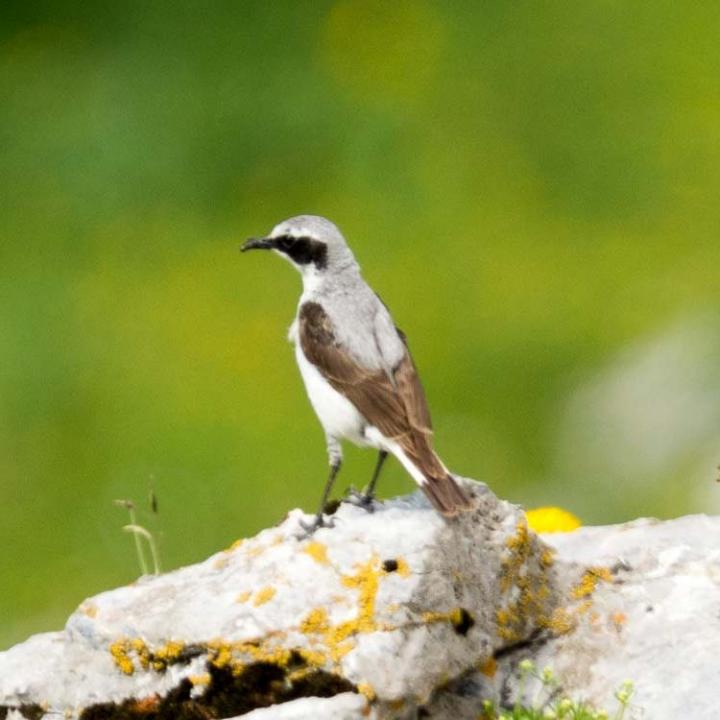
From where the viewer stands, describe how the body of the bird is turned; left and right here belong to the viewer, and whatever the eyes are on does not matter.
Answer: facing away from the viewer and to the left of the viewer
